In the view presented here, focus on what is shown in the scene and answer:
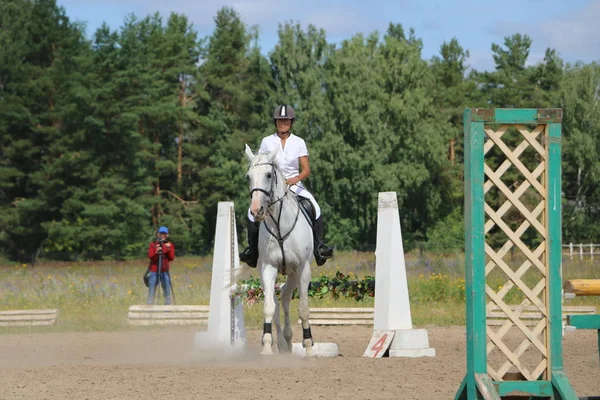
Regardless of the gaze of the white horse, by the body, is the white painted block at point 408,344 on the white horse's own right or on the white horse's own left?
on the white horse's own left

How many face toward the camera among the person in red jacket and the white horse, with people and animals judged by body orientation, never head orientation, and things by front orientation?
2

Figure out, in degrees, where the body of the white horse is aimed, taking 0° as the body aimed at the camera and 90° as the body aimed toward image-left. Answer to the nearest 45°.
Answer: approximately 0°

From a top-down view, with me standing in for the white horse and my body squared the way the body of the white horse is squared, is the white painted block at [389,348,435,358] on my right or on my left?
on my left
